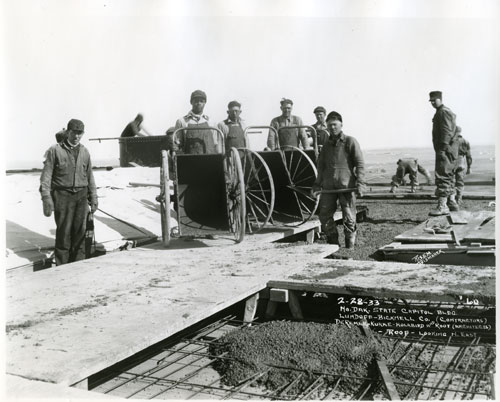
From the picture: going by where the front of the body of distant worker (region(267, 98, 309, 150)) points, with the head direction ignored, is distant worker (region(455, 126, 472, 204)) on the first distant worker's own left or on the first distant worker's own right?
on the first distant worker's own left

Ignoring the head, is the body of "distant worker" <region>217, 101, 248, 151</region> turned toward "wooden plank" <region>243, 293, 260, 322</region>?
yes

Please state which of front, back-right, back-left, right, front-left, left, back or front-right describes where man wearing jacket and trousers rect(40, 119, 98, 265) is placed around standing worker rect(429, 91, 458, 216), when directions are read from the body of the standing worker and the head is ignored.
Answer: front-left

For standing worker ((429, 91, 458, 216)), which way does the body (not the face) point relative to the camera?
to the viewer's left

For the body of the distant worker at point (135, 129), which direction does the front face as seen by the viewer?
to the viewer's right

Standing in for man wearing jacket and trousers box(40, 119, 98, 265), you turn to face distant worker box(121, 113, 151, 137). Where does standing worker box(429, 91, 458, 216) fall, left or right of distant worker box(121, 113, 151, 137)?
right

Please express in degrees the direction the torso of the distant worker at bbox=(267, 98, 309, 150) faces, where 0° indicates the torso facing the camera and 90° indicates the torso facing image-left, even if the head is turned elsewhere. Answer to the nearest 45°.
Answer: approximately 0°

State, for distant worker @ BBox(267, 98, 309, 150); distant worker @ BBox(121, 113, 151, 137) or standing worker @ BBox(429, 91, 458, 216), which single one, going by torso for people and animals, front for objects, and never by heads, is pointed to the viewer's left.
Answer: standing worker @ BBox(429, 91, 458, 216)

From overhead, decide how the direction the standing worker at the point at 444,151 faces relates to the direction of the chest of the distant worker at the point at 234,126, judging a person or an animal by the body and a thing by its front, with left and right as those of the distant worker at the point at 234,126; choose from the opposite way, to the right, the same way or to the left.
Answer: to the right

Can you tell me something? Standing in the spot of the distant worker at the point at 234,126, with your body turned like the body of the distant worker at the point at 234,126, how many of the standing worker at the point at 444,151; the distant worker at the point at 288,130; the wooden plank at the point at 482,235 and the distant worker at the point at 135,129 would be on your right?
1

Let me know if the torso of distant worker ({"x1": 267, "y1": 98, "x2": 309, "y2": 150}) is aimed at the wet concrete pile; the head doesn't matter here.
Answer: yes
